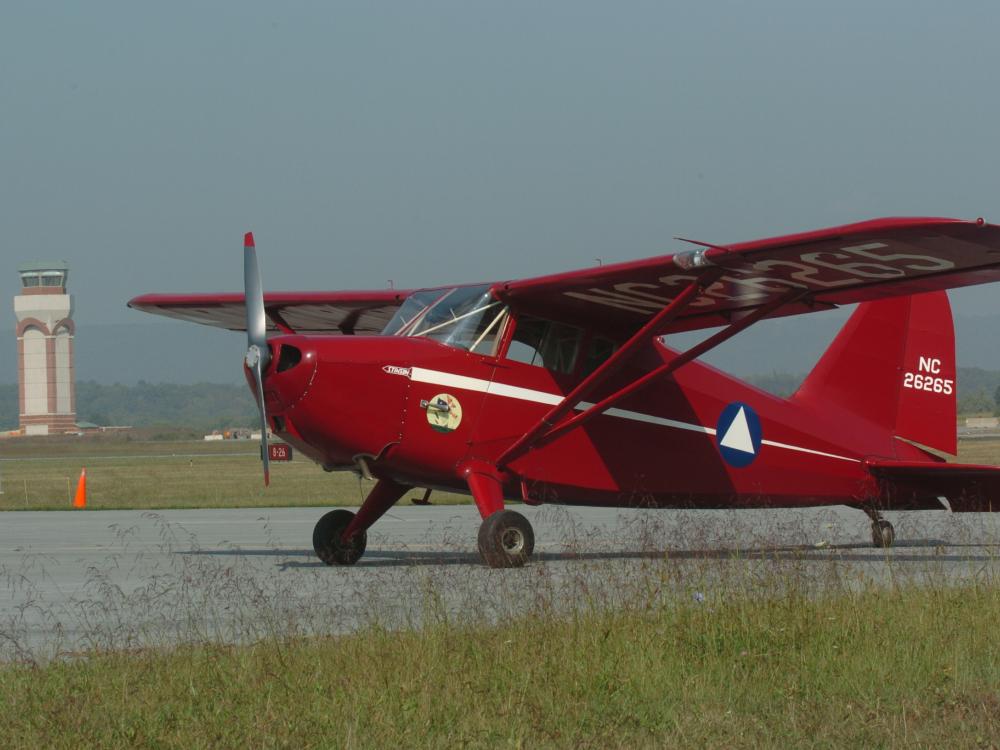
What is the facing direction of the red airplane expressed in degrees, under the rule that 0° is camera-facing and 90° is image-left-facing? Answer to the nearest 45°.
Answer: approximately 45°
